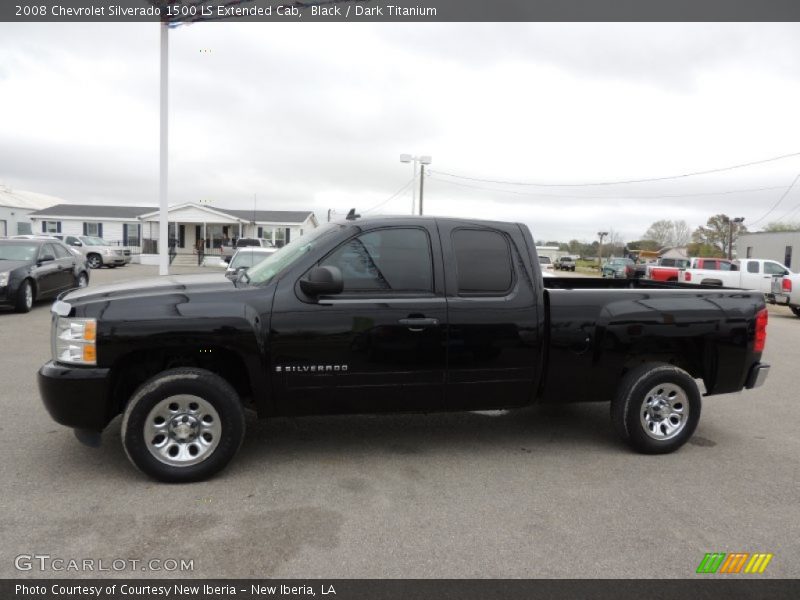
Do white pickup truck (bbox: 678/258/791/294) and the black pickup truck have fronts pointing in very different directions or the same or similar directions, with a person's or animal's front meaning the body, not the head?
very different directions

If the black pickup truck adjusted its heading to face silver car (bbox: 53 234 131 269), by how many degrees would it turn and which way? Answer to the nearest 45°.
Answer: approximately 45° to its right

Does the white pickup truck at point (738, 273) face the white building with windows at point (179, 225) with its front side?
no

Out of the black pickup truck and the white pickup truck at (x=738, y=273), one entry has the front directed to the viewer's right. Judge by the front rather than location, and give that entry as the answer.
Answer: the white pickup truck

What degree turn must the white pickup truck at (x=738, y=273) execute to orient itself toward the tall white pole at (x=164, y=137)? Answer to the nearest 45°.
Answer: approximately 135° to its right

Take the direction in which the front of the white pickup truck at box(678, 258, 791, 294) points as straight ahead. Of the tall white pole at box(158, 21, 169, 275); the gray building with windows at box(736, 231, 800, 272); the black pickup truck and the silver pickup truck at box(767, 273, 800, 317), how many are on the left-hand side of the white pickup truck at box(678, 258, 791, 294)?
1

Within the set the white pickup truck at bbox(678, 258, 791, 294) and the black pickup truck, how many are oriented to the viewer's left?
1

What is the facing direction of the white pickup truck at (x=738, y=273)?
to the viewer's right

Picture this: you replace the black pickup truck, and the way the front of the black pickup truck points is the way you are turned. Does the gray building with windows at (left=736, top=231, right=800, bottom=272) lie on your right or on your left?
on your right

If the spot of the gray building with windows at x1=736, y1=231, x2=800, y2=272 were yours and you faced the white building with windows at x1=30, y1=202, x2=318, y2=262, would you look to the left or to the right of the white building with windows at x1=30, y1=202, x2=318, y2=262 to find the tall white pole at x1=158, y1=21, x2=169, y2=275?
left

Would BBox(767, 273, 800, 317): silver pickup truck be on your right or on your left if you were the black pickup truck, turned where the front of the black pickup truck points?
on your right

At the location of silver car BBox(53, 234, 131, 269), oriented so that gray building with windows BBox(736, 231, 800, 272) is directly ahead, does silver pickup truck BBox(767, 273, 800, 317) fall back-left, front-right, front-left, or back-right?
front-right

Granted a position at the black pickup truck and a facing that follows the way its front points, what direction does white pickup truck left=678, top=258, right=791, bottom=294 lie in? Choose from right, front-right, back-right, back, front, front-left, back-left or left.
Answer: back-right

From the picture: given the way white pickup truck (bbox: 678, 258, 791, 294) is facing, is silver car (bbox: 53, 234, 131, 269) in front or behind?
behind

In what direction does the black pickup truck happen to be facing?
to the viewer's left

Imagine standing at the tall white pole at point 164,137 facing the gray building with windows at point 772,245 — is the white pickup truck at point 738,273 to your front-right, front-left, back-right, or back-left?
front-right

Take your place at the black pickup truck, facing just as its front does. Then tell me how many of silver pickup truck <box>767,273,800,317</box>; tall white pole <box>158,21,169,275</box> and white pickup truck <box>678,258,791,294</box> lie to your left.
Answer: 0

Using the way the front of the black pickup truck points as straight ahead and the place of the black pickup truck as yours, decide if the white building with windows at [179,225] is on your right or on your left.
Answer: on your right
